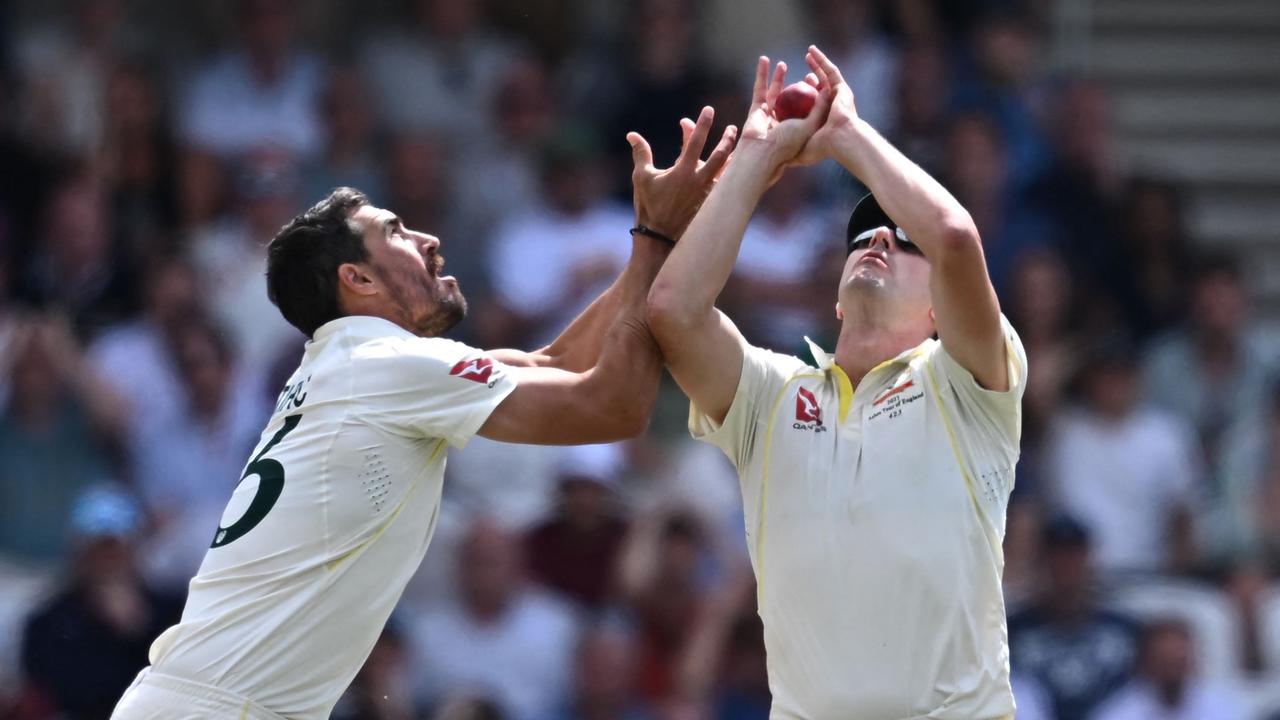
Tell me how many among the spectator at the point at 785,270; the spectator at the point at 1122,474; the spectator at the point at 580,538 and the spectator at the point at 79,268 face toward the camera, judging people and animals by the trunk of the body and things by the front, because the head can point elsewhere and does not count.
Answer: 4

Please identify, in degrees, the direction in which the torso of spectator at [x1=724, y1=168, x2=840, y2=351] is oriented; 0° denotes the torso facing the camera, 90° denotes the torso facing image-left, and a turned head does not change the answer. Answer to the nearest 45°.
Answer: approximately 0°

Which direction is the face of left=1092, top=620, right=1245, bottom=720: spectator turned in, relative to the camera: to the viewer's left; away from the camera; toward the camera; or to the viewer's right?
toward the camera

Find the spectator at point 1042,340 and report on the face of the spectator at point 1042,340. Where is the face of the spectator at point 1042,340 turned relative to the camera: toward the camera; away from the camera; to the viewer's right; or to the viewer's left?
toward the camera

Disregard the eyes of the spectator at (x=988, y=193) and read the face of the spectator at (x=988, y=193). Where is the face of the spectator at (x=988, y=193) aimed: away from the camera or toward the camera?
toward the camera

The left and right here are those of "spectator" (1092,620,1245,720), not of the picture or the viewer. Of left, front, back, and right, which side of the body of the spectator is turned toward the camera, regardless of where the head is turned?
front

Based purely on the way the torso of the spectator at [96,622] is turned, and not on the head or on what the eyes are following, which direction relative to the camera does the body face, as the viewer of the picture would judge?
toward the camera

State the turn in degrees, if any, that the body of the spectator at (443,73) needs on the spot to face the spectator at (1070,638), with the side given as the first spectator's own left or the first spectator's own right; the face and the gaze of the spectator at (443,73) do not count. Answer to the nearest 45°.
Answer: approximately 45° to the first spectator's own left

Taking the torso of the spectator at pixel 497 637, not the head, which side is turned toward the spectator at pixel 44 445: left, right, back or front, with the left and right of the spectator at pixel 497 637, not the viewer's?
right

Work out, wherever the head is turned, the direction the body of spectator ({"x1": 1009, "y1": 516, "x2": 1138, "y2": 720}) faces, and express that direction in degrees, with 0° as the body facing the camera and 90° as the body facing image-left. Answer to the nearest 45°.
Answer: approximately 0°

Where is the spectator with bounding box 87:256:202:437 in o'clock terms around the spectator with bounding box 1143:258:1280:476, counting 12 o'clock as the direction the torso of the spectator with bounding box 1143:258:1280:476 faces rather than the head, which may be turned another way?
the spectator with bounding box 87:256:202:437 is roughly at 2 o'clock from the spectator with bounding box 1143:258:1280:476.

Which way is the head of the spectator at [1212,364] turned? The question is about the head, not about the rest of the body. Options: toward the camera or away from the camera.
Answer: toward the camera
